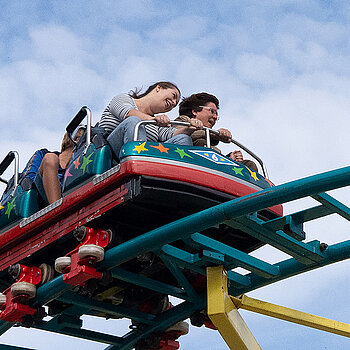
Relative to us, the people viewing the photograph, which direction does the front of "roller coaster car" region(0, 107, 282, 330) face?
facing the viewer and to the right of the viewer

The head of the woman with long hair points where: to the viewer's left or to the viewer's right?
to the viewer's right
